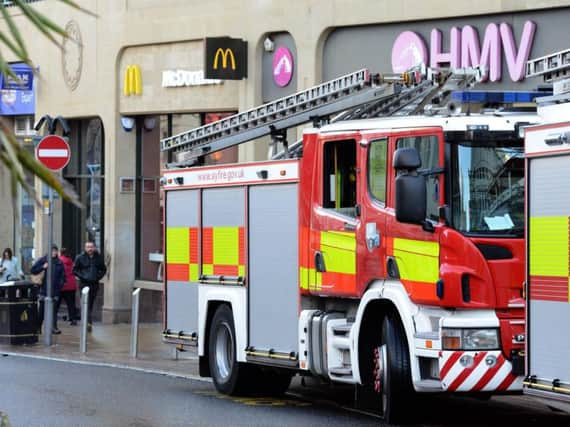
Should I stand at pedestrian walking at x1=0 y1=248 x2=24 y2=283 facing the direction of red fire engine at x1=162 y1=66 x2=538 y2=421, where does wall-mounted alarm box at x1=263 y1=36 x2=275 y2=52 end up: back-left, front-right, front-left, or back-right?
front-left

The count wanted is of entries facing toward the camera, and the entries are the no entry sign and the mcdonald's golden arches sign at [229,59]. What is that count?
2

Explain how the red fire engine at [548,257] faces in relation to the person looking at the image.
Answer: facing the viewer and to the right of the viewer

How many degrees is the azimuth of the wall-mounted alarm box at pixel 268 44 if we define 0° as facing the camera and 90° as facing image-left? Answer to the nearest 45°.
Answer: approximately 45°

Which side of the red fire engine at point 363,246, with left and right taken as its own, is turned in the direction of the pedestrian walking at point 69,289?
back

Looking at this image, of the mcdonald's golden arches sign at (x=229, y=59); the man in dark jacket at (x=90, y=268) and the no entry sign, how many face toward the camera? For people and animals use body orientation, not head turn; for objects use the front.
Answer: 3

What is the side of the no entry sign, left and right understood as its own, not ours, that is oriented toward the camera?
front

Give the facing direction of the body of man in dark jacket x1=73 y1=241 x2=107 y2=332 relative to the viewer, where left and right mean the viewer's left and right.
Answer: facing the viewer

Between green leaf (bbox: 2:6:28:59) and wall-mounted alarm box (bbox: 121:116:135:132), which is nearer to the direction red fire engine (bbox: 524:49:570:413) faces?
the green leaf

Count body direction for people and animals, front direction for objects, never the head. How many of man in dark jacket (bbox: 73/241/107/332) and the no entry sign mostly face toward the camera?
2
